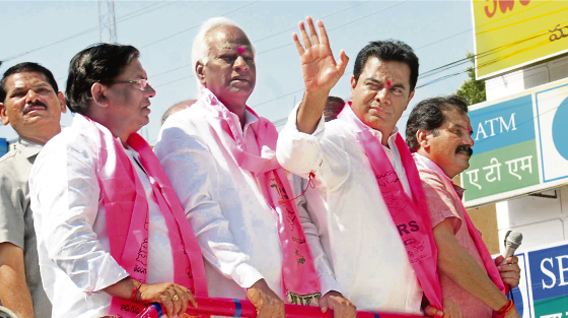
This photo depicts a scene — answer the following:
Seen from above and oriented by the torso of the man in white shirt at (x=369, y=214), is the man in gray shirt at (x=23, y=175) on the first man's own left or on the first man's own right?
on the first man's own right

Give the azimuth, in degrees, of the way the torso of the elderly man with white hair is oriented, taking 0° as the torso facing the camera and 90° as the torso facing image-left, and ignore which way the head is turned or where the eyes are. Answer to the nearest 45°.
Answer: approximately 315°

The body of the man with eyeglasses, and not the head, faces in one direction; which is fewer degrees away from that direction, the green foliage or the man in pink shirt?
the man in pink shirt

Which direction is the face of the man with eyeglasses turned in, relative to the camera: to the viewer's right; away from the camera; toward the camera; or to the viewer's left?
to the viewer's right

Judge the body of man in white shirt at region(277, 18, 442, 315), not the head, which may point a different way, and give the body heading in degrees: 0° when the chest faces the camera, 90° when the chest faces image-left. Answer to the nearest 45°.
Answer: approximately 315°

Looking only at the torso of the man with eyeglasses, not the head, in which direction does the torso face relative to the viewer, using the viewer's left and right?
facing to the right of the viewer

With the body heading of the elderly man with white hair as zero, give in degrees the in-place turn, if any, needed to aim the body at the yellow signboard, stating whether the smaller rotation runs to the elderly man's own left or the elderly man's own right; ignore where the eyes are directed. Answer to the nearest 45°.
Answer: approximately 90° to the elderly man's own left

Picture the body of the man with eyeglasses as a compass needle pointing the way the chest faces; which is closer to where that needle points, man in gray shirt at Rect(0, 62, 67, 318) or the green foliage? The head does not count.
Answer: the green foliage
